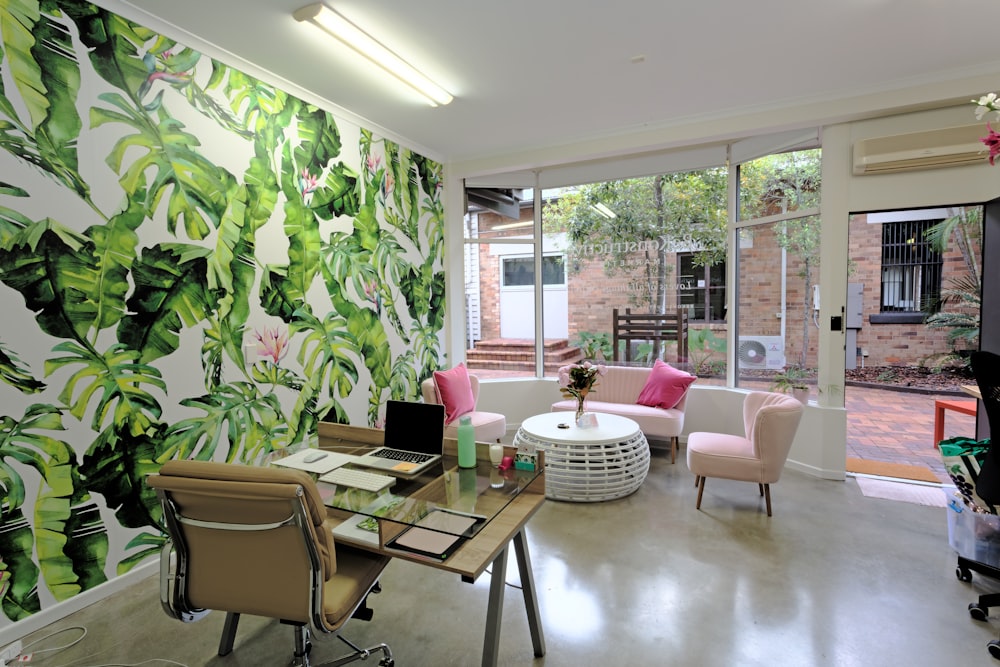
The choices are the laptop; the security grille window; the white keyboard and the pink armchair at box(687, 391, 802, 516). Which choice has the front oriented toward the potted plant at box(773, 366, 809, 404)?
the security grille window

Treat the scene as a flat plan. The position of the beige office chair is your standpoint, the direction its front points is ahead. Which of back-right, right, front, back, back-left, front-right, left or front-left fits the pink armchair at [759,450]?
front-right

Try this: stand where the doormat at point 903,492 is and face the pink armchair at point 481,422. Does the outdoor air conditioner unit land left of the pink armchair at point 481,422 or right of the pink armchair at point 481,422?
right

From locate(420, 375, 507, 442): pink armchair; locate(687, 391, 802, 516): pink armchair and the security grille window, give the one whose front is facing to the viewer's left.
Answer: locate(687, 391, 802, 516): pink armchair

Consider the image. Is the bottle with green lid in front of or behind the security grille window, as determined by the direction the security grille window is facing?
in front

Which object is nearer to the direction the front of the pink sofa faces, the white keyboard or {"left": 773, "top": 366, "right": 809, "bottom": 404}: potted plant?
the white keyboard

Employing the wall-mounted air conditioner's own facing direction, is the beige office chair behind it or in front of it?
in front

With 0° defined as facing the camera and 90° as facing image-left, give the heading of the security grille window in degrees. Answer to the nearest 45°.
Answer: approximately 0°

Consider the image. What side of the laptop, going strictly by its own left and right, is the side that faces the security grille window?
back

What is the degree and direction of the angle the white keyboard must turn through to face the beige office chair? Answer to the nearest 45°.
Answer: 0° — it already faces it

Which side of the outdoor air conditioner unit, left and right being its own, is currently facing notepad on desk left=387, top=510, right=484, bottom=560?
front

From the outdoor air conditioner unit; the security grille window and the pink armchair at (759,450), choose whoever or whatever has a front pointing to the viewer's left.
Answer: the pink armchair

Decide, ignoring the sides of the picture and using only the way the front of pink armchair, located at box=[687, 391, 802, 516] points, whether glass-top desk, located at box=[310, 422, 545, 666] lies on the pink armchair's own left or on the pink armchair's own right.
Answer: on the pink armchair's own left

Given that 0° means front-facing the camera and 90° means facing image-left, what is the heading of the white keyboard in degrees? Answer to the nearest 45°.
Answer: approximately 45°

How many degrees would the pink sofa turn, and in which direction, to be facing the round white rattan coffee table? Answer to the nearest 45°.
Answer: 0° — it already faces it

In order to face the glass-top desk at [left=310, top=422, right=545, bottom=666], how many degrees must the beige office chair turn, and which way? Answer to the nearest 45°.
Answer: approximately 45° to its right
